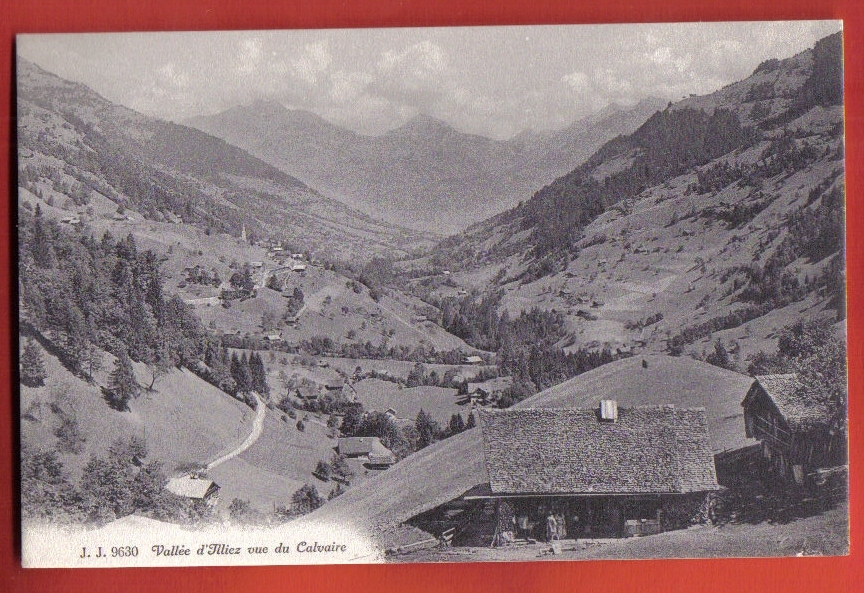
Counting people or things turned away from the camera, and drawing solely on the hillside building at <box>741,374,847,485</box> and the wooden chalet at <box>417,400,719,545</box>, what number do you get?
0

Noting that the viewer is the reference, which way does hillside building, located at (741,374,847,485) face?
facing the viewer and to the left of the viewer

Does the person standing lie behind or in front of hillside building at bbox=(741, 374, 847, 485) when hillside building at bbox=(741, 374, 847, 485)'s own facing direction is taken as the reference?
in front

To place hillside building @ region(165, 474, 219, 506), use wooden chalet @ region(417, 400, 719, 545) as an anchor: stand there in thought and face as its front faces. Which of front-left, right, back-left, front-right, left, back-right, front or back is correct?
right

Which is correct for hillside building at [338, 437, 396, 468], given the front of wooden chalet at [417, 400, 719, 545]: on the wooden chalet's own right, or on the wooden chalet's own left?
on the wooden chalet's own right

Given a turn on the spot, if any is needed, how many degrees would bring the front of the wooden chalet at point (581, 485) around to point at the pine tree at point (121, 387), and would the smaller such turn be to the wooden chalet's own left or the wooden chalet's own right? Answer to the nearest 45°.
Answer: approximately 90° to the wooden chalet's own right

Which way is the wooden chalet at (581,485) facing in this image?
toward the camera
